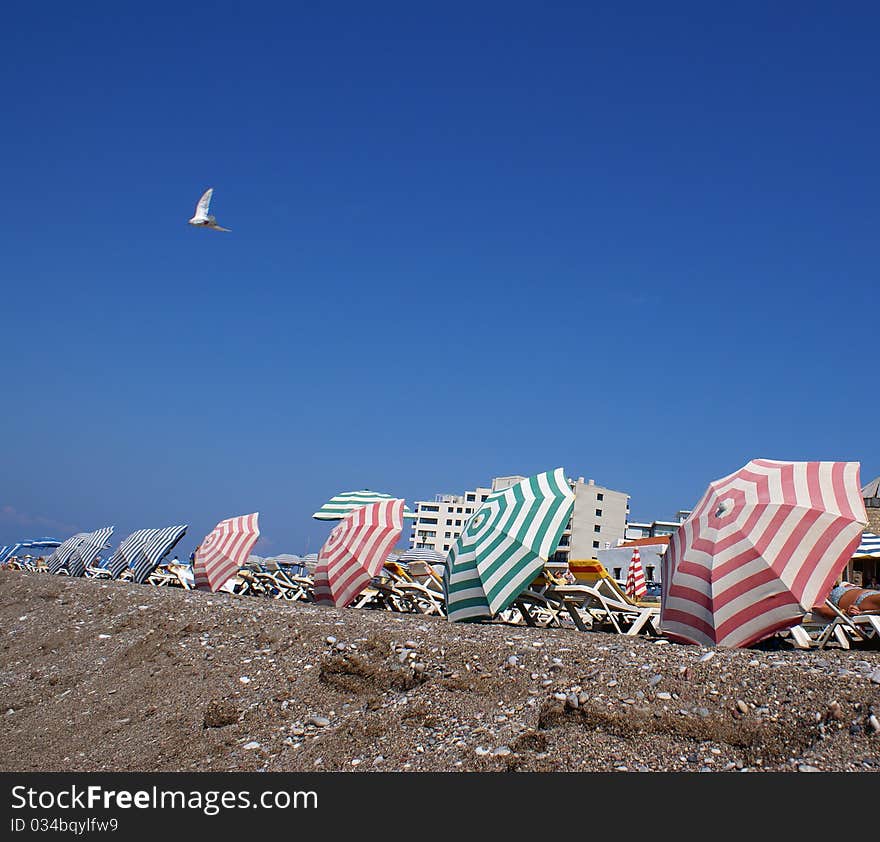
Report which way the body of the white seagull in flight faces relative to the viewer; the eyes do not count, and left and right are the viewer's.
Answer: facing to the left of the viewer

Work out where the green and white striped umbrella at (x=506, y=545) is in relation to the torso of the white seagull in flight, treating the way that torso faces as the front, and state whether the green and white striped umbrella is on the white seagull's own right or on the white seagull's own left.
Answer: on the white seagull's own left

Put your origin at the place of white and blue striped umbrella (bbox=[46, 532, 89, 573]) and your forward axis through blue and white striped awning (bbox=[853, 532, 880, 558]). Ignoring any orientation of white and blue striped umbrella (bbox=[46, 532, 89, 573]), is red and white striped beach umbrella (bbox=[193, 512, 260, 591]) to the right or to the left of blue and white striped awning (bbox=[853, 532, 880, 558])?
right

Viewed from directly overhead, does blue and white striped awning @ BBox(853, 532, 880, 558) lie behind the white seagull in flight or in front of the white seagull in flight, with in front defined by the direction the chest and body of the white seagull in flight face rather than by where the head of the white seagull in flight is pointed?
behind

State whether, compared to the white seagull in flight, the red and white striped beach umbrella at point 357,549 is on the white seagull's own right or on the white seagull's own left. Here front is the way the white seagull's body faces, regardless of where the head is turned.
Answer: on the white seagull's own left
